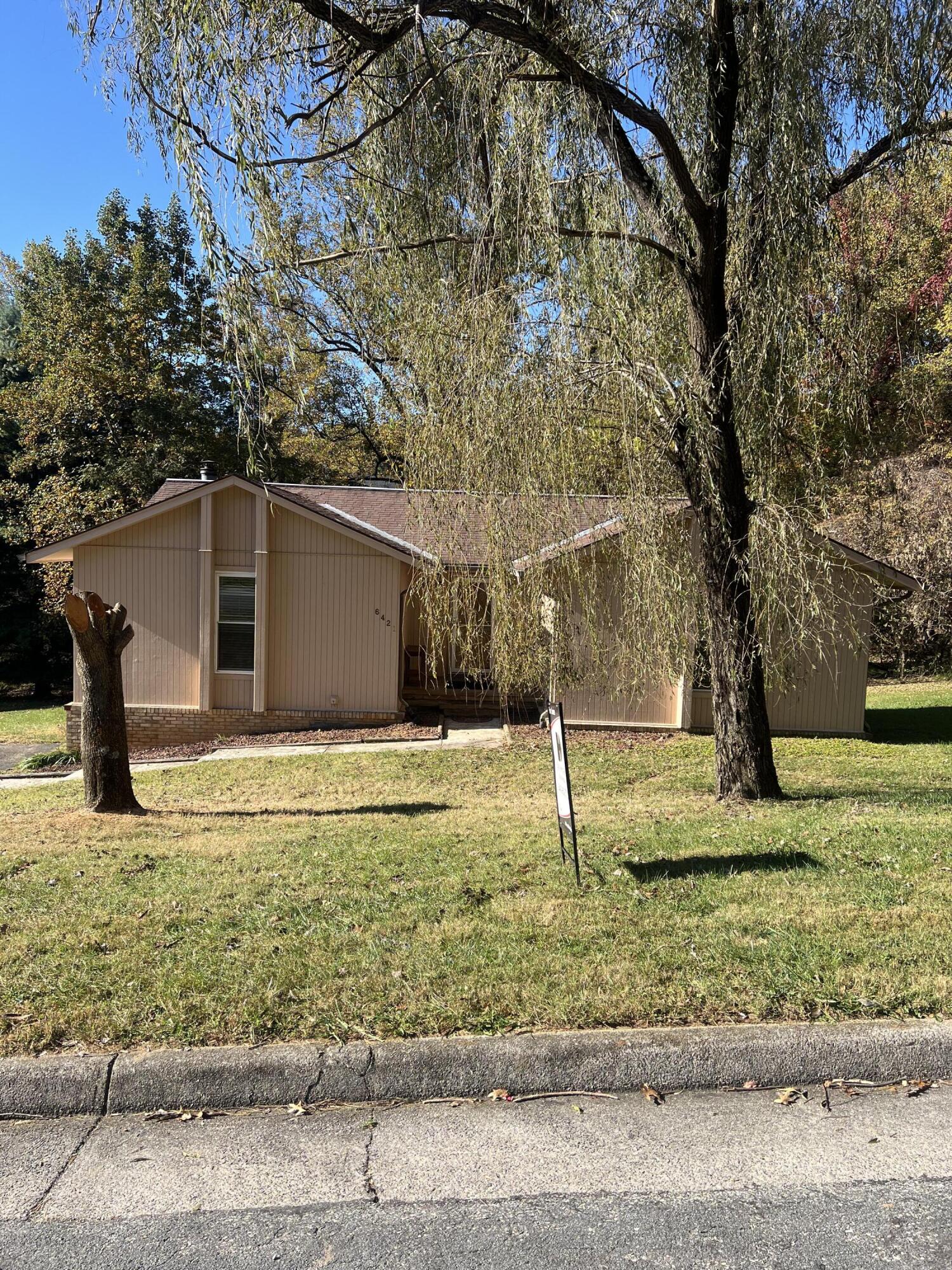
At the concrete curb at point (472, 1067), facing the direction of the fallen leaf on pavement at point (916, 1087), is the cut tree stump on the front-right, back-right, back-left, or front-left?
back-left

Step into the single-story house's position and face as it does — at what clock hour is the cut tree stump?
The cut tree stump is roughly at 12 o'clock from the single-story house.

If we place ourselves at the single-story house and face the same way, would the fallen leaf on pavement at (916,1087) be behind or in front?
in front

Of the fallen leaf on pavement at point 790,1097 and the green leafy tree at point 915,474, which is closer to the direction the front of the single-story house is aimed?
the fallen leaf on pavement

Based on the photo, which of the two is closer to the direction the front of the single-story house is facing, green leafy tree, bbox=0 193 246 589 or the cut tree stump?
the cut tree stump

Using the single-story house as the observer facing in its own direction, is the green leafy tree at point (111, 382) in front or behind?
behind

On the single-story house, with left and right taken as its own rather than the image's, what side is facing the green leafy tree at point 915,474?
left

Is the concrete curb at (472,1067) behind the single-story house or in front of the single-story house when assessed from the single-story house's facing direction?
in front

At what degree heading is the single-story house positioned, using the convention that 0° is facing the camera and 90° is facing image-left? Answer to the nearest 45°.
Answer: approximately 0°

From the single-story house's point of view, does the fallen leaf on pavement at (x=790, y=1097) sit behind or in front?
in front
